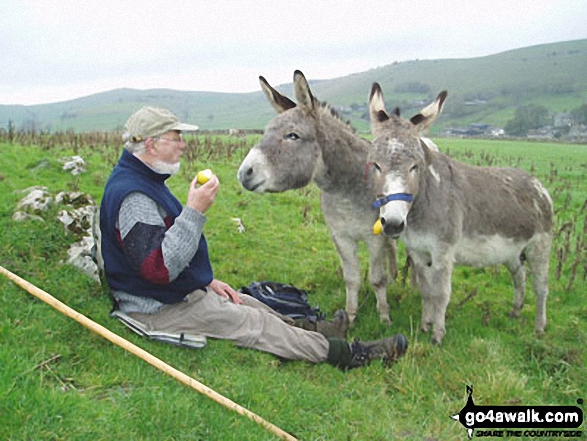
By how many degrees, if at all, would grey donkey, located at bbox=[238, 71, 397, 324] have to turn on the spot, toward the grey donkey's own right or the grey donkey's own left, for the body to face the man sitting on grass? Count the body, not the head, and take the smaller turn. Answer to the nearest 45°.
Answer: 0° — it already faces them

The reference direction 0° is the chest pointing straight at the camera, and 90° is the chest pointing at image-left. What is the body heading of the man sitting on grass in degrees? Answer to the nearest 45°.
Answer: approximately 270°

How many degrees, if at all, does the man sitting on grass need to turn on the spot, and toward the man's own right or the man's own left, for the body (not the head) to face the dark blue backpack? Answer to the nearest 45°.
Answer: approximately 45° to the man's own left

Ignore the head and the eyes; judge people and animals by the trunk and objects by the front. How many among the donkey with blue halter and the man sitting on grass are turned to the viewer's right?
1

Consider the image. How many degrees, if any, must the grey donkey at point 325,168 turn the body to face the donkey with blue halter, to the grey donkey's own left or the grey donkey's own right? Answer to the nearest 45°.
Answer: approximately 135° to the grey donkey's own left

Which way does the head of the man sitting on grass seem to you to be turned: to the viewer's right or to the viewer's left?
to the viewer's right

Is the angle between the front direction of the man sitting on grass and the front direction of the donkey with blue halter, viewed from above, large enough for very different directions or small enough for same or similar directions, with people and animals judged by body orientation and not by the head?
very different directions

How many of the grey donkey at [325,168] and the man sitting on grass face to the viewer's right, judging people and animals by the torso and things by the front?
1

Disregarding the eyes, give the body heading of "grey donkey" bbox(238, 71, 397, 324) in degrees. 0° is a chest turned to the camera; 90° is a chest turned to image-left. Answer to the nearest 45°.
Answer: approximately 45°

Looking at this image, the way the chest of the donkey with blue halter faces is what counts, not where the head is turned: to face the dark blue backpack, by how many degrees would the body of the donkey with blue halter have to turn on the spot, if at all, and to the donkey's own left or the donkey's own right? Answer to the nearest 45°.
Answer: approximately 45° to the donkey's own right
